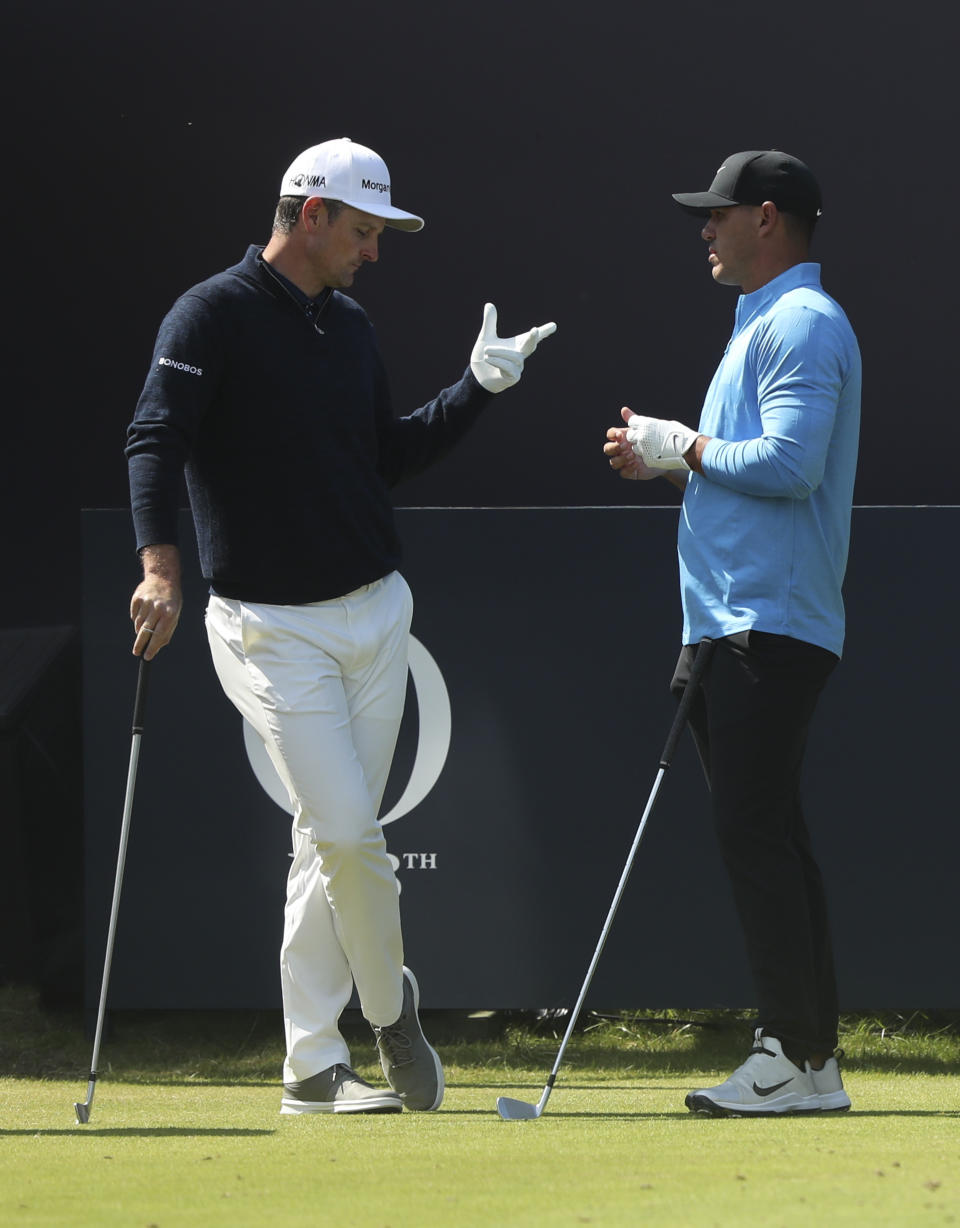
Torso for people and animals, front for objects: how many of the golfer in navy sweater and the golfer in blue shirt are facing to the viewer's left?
1

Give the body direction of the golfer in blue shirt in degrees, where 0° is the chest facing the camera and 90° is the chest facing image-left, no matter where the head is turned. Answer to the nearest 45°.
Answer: approximately 90°

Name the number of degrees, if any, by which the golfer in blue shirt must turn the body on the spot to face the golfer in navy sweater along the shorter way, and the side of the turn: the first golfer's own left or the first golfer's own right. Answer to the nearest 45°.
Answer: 0° — they already face them

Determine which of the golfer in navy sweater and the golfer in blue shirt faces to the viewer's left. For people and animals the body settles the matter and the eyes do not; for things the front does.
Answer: the golfer in blue shirt

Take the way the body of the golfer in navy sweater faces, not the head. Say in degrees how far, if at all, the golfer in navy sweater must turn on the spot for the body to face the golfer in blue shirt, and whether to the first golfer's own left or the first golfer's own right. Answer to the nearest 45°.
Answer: approximately 45° to the first golfer's own left

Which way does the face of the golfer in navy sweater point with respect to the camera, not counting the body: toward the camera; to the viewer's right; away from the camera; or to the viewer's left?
to the viewer's right

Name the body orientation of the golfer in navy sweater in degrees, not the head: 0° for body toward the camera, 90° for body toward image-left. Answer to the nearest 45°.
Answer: approximately 315°

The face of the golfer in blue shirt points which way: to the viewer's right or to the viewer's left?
to the viewer's left
